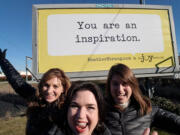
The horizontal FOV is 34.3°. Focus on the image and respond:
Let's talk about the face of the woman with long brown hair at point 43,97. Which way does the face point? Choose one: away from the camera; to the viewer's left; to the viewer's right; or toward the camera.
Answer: toward the camera

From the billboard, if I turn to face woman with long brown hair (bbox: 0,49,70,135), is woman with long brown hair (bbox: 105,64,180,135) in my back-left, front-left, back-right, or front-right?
front-left

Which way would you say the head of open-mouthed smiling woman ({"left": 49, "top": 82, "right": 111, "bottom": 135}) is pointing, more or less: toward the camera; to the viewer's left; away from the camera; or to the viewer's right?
toward the camera

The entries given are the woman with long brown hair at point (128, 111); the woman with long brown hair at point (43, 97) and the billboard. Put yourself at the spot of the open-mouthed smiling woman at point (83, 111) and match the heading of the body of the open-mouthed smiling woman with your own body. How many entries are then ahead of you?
0

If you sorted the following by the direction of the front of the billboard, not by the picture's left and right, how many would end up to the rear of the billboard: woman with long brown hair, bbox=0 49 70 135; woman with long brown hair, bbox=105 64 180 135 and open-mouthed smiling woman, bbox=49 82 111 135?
0

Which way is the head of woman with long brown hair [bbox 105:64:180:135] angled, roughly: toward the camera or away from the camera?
toward the camera

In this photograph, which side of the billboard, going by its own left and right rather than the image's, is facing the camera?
front

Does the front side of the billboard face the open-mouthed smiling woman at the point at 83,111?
yes

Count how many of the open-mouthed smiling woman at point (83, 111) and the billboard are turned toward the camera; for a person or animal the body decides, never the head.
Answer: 2

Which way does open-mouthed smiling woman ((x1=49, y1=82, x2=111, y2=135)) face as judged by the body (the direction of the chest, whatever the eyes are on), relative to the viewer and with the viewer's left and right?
facing the viewer

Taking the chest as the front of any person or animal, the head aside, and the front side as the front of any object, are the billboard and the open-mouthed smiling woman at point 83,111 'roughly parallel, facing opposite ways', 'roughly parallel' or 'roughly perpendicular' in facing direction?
roughly parallel

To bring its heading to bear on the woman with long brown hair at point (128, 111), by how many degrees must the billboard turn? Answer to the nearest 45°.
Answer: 0° — it already faces them
